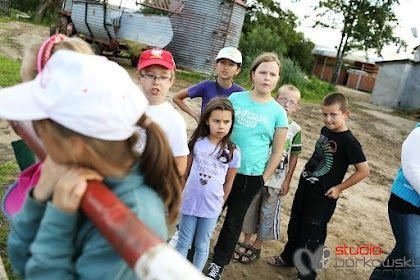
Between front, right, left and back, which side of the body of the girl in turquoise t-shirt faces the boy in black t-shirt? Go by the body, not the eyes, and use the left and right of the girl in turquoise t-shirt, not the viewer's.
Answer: left

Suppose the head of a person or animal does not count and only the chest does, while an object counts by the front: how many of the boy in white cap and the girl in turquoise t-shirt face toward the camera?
2

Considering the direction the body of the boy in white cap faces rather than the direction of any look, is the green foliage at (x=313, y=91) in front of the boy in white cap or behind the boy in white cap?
behind

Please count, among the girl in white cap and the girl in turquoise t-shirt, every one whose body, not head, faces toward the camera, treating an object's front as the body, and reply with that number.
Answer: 1

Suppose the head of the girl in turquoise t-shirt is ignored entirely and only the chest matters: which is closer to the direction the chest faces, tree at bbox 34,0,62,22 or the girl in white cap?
the girl in white cap

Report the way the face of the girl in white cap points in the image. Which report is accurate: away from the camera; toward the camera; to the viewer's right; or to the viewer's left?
to the viewer's left

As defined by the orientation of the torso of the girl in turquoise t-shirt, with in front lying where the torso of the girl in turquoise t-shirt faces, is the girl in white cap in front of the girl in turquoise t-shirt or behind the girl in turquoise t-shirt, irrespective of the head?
in front
